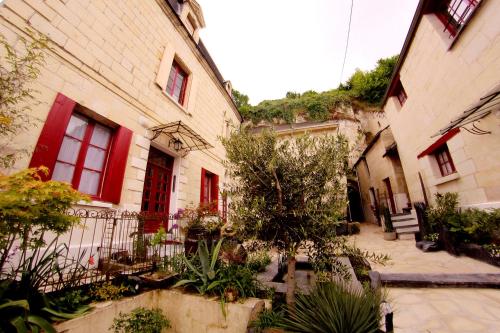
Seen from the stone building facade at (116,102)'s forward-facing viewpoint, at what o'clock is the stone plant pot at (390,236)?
The stone plant pot is roughly at 11 o'clock from the stone building facade.

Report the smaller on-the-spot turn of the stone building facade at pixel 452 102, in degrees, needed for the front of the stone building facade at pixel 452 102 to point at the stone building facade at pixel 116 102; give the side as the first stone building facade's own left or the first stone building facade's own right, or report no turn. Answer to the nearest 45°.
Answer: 0° — it already faces it

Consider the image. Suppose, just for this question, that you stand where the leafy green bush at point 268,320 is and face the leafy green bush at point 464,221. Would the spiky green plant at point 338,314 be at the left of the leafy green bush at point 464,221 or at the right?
right

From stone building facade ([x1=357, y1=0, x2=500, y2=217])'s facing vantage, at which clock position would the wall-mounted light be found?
The wall-mounted light is roughly at 12 o'clock from the stone building facade.

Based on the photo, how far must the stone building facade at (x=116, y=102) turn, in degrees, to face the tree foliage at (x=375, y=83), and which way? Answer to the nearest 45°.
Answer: approximately 45° to its left

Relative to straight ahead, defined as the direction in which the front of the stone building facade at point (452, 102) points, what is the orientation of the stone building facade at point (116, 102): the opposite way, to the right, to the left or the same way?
the opposite way

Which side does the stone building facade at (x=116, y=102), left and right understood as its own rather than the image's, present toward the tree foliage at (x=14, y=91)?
right

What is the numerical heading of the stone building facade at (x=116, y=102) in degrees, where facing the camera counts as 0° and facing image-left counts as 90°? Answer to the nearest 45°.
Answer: approximately 315°

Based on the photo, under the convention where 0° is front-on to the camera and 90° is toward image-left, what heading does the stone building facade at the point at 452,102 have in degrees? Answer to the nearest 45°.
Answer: approximately 45°

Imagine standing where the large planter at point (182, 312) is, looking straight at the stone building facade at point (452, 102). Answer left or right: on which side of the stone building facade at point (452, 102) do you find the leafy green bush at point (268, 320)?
right

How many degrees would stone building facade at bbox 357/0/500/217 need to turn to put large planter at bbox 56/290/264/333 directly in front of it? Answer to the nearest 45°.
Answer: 0° — it already faces it
